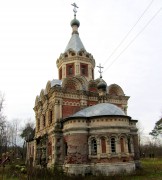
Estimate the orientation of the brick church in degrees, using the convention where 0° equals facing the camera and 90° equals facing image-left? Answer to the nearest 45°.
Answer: approximately 135°

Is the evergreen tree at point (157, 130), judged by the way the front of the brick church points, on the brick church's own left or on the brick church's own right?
on the brick church's own right
